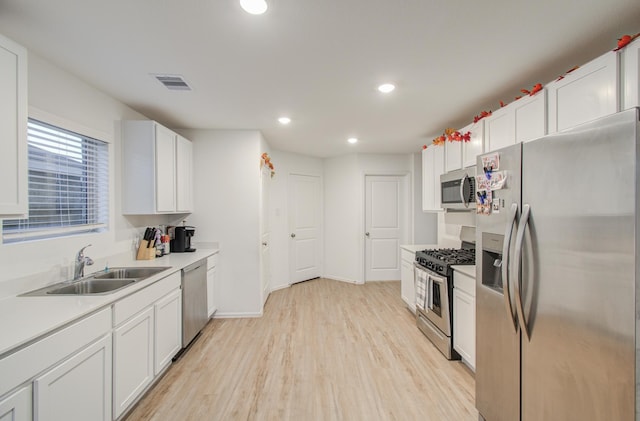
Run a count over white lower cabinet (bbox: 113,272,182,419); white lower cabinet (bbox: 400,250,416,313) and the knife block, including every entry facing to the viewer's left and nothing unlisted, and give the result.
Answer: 1

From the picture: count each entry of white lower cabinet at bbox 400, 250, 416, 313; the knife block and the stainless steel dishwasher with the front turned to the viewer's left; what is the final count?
1

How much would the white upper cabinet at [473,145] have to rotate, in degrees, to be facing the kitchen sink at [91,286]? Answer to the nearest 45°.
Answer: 0° — it already faces it

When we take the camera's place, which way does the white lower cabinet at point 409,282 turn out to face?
facing to the left of the viewer

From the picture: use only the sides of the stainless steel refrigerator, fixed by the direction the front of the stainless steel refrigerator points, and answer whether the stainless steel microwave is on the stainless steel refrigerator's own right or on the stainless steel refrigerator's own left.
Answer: on the stainless steel refrigerator's own right

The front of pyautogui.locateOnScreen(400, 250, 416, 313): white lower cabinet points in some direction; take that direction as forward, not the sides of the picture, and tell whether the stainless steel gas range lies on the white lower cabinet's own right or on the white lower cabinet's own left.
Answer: on the white lower cabinet's own left

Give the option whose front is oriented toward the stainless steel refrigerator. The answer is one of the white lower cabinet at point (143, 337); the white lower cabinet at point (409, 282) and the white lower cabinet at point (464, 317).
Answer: the white lower cabinet at point (143, 337)

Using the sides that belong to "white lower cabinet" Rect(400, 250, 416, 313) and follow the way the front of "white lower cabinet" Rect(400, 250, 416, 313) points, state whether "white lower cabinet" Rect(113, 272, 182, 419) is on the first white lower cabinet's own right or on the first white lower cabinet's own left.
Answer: on the first white lower cabinet's own left

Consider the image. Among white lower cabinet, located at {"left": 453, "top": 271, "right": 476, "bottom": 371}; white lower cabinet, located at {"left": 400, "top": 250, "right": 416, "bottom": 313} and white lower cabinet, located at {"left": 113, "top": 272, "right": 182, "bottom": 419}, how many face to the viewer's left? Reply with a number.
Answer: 2

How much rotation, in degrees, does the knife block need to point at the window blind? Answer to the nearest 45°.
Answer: approximately 90° to its right

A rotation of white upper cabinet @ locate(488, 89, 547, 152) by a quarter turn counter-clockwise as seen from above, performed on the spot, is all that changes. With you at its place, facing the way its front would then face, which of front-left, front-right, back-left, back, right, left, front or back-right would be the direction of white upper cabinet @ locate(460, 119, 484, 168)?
back

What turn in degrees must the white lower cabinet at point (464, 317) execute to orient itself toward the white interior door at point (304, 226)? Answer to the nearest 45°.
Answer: approximately 45° to its right

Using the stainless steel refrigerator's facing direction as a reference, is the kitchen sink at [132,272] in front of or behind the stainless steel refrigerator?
in front

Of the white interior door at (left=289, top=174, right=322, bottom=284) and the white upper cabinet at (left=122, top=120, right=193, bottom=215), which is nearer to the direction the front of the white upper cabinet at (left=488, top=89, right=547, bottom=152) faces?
the white upper cabinet

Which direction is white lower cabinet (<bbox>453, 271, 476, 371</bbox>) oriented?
to the viewer's left

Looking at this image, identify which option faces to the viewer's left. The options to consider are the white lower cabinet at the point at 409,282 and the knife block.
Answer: the white lower cabinet
